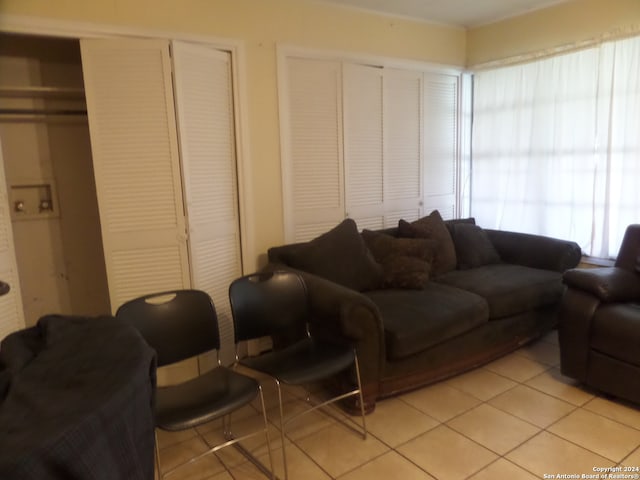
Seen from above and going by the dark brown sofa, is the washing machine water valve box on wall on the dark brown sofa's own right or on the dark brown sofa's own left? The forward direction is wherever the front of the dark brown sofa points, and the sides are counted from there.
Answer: on the dark brown sofa's own right

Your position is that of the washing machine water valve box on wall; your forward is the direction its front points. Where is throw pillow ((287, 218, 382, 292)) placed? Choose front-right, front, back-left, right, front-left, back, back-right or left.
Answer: front-left

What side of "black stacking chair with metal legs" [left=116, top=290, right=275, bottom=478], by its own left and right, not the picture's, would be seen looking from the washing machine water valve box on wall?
back

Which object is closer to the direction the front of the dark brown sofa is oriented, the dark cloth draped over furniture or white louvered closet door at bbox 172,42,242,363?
the dark cloth draped over furniture

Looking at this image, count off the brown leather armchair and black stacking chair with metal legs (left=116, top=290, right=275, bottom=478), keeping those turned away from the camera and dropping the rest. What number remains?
0

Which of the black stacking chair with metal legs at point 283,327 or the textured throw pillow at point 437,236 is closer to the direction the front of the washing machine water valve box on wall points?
the black stacking chair with metal legs

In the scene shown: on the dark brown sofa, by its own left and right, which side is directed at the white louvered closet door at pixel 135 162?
right

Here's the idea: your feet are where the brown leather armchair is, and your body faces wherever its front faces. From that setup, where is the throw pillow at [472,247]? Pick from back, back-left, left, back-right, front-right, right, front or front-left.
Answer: right

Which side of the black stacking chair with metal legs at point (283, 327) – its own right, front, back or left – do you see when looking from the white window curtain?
left

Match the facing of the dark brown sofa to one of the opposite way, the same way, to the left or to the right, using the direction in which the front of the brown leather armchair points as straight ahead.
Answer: to the left

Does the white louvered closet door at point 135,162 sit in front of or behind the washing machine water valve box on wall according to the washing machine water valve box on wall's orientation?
in front

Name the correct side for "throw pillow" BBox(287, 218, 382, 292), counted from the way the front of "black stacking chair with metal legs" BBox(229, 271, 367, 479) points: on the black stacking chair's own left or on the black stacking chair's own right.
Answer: on the black stacking chair's own left

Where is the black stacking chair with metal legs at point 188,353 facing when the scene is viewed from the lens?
facing the viewer and to the right of the viewer

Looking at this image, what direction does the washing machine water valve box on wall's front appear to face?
toward the camera

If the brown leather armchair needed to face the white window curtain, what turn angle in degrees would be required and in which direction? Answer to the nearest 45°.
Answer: approximately 135° to its right

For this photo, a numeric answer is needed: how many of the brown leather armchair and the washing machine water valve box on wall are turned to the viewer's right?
0
